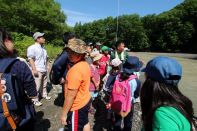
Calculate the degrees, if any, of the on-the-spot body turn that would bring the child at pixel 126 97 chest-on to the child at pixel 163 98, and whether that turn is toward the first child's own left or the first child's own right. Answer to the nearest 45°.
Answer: approximately 135° to the first child's own right

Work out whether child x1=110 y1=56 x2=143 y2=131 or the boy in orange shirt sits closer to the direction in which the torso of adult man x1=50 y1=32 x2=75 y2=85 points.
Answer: the child

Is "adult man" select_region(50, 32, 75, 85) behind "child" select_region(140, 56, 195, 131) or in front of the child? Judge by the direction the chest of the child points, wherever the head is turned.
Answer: in front

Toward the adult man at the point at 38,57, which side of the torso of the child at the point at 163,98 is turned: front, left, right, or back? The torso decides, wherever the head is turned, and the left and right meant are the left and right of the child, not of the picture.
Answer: front

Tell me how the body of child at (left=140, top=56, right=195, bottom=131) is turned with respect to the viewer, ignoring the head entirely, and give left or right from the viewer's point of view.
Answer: facing away from the viewer and to the left of the viewer

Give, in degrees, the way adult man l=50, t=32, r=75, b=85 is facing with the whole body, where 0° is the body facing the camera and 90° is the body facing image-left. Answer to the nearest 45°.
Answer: approximately 270°

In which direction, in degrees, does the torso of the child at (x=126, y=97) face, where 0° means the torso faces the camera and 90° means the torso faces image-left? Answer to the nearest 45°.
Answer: approximately 225°
